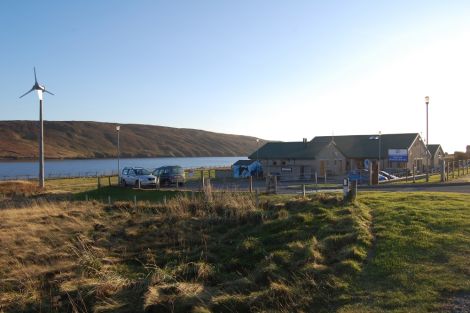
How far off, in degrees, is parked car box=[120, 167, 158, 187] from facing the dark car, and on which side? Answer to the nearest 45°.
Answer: approximately 90° to its left

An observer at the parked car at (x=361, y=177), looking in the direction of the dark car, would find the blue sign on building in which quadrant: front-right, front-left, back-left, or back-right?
back-right

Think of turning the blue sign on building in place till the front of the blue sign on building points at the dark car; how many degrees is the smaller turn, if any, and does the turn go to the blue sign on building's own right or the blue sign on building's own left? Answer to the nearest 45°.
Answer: approximately 45° to the blue sign on building's own right
